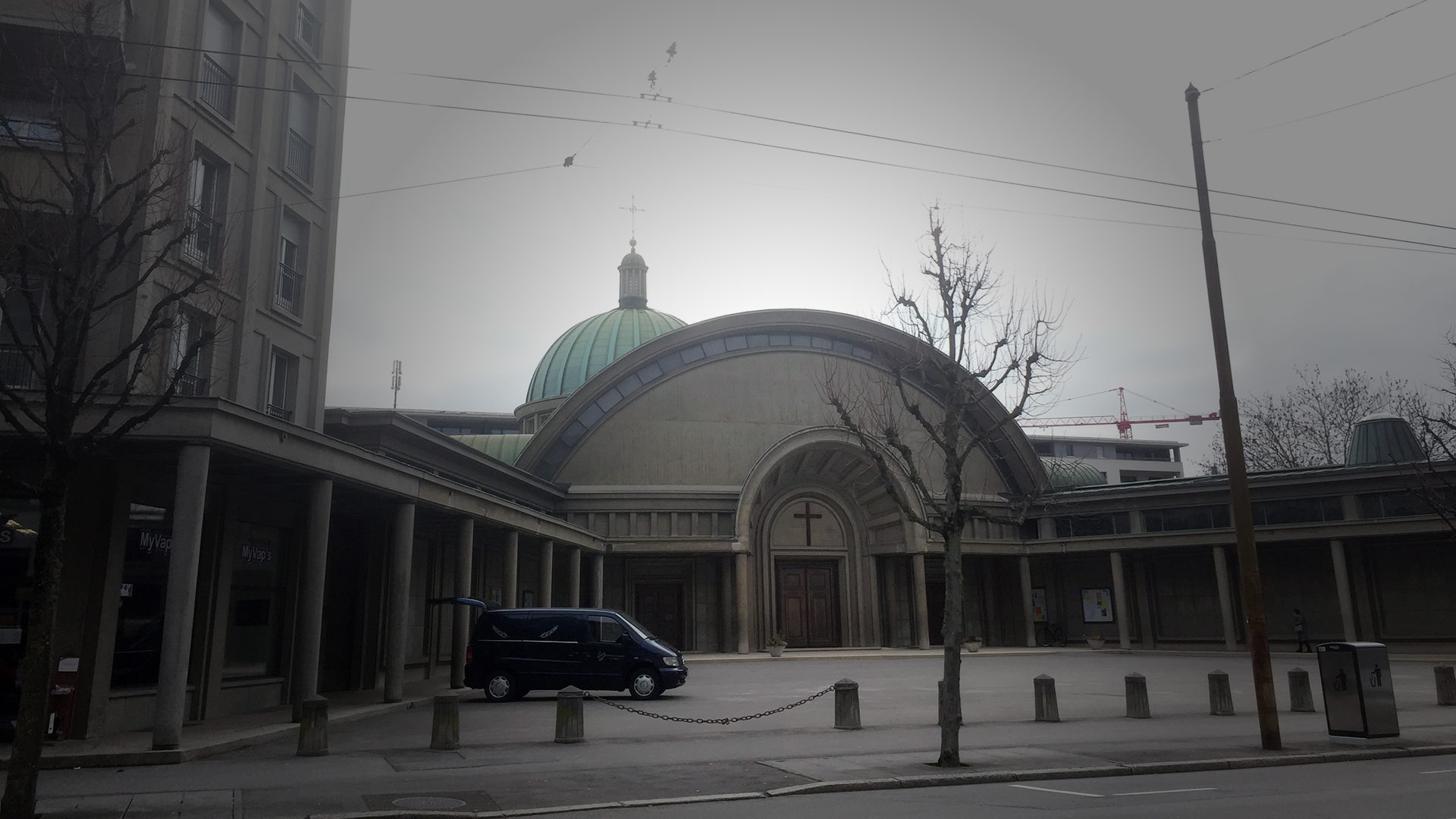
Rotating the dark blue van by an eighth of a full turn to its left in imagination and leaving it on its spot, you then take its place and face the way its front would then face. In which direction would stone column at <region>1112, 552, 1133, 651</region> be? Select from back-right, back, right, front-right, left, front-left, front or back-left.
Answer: front

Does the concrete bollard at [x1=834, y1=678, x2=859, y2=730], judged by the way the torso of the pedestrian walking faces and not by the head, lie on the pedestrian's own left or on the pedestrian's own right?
on the pedestrian's own left

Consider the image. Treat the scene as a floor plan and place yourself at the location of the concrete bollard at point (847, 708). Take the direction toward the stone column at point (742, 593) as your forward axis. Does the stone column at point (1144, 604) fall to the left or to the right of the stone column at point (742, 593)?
right

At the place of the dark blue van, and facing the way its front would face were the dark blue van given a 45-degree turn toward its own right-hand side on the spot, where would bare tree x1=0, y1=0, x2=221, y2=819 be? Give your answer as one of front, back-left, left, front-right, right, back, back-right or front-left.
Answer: right

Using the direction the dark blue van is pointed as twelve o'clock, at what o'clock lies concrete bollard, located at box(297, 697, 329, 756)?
The concrete bollard is roughly at 4 o'clock from the dark blue van.

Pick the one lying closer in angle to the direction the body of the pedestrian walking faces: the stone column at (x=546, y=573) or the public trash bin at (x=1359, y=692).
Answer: the stone column

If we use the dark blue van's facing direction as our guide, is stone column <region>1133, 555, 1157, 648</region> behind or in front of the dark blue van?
in front

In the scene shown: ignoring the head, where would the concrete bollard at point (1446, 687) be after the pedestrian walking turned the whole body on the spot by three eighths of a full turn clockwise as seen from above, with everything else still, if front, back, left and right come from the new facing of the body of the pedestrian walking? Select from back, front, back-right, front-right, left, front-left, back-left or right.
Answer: back-right

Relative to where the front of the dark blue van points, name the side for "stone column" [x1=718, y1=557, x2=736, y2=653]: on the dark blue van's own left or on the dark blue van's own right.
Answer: on the dark blue van's own left

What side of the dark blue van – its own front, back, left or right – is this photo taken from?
right

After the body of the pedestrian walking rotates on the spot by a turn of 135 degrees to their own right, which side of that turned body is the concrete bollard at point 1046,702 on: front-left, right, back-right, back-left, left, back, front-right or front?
front-left

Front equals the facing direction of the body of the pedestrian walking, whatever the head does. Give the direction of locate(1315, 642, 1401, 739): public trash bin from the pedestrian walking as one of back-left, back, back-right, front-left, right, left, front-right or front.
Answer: left
